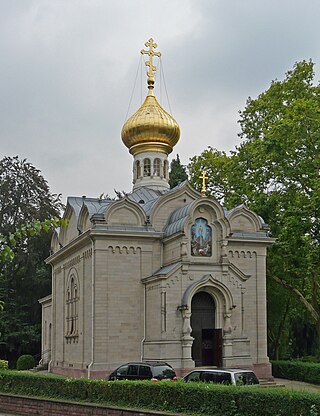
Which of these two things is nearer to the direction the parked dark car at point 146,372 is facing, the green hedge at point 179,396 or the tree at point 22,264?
the tree

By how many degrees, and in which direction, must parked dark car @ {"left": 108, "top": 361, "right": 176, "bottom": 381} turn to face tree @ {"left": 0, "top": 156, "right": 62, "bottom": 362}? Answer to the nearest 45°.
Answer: approximately 45° to its right

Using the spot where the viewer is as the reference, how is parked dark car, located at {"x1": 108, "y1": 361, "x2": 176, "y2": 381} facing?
facing away from the viewer and to the left of the viewer

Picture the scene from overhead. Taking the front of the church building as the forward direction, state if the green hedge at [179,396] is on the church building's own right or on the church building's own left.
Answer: on the church building's own right

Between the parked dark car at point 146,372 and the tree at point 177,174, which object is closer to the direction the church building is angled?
the parked dark car
